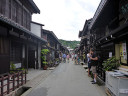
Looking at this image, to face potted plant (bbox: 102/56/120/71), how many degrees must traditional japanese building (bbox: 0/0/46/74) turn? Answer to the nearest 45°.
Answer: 0° — it already faces it

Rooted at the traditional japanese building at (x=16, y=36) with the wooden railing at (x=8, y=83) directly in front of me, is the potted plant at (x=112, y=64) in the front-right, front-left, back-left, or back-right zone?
front-left

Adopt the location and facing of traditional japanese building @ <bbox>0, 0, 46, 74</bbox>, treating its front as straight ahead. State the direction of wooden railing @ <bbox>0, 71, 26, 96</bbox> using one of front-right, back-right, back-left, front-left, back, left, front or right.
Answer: front-right

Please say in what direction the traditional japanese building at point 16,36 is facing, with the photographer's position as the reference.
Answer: facing the viewer and to the right of the viewer
